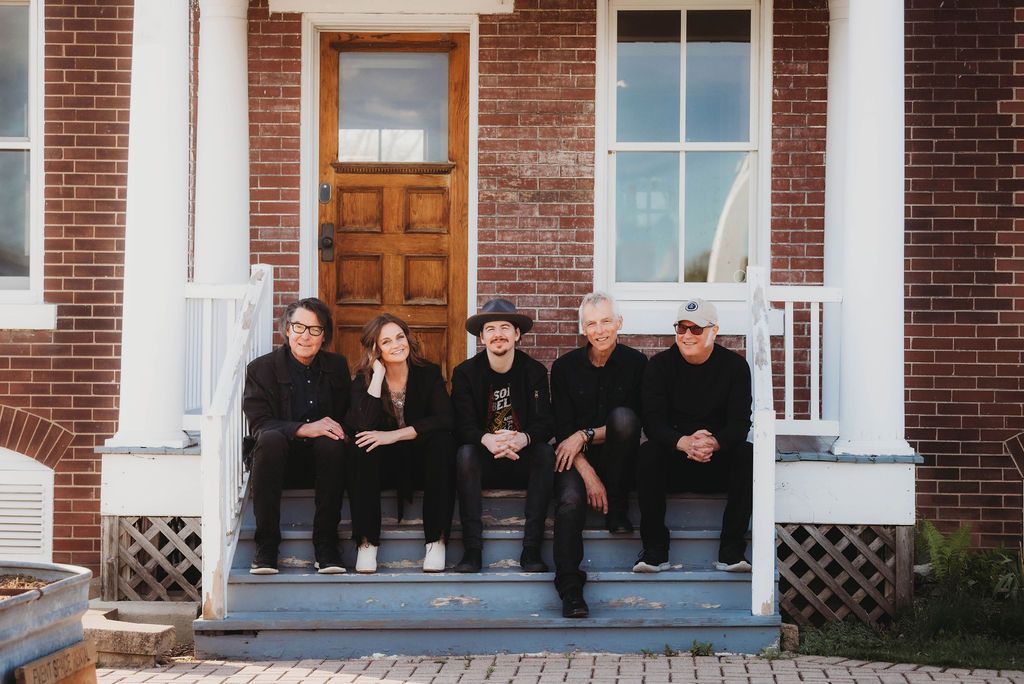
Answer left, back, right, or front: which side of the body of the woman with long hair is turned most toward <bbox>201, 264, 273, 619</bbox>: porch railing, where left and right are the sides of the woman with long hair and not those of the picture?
right

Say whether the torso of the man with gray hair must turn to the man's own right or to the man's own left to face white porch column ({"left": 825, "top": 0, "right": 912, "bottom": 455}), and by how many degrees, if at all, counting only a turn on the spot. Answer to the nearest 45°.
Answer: approximately 90° to the man's own left

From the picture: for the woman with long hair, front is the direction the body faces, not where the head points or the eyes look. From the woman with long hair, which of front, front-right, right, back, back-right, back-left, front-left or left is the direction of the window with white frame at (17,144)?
back-right

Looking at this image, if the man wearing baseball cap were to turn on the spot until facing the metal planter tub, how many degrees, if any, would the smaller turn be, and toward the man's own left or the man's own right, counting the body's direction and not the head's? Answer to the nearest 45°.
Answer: approximately 45° to the man's own right

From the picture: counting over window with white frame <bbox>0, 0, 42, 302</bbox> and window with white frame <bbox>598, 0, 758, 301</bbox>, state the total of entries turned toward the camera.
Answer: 2

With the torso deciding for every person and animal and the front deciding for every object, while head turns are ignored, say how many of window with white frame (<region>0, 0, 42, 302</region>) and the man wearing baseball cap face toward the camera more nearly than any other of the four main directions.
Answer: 2

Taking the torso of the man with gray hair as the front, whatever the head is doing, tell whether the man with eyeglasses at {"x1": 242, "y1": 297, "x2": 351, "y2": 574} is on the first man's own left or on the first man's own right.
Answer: on the first man's own right

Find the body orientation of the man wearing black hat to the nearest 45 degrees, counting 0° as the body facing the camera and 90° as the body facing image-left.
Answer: approximately 0°
